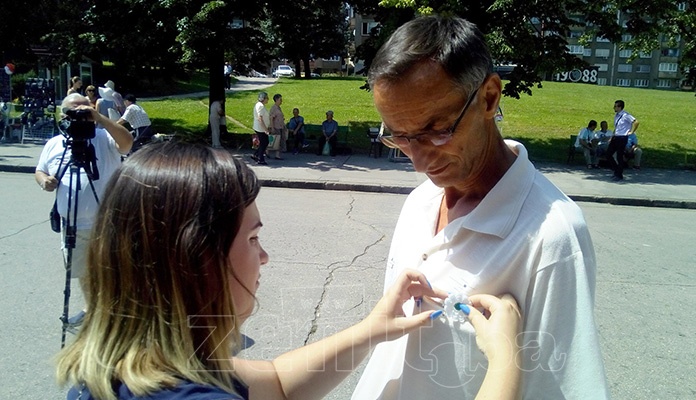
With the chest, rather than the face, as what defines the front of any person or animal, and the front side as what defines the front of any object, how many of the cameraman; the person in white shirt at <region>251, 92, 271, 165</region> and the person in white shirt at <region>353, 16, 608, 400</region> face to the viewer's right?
1

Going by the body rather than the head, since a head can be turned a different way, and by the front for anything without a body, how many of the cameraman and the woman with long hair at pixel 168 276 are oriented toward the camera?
1

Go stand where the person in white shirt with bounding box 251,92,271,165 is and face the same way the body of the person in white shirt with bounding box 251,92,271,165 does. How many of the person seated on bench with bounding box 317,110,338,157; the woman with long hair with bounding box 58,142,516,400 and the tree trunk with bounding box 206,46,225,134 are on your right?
1

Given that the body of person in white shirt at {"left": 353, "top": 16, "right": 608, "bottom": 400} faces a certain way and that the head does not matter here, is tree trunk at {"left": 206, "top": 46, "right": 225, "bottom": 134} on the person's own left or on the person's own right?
on the person's own right

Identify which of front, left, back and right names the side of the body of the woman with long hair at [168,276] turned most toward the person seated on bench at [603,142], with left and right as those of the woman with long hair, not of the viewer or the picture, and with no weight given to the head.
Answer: front

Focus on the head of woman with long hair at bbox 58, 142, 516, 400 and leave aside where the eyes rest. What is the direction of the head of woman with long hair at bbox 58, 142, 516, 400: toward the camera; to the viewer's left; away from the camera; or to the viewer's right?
to the viewer's right

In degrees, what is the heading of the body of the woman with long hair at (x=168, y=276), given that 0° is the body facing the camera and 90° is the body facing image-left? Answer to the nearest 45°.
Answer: approximately 225°
